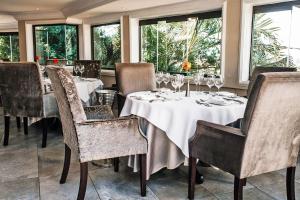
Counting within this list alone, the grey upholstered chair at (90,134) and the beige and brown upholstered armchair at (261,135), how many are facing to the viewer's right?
1

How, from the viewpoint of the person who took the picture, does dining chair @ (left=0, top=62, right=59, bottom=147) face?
facing away from the viewer and to the right of the viewer

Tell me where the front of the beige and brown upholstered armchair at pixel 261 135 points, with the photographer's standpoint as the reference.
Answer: facing away from the viewer and to the left of the viewer

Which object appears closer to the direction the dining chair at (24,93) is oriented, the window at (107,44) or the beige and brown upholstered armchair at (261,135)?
the window

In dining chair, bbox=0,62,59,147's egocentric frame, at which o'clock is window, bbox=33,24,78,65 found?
The window is roughly at 11 o'clock from the dining chair.

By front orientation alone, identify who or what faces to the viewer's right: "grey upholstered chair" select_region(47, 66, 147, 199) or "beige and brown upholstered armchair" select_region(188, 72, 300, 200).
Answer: "grey upholstered chair" select_region(47, 66, 147, 199)

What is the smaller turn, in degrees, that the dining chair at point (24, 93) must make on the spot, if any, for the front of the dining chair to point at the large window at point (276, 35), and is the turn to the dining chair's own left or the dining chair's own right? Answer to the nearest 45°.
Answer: approximately 45° to the dining chair's own right

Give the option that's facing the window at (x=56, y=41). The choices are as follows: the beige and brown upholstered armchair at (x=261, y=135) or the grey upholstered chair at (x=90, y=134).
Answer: the beige and brown upholstered armchair at (x=261, y=135)

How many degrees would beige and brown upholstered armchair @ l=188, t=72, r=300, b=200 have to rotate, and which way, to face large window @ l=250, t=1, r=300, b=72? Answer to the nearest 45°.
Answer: approximately 45° to its right

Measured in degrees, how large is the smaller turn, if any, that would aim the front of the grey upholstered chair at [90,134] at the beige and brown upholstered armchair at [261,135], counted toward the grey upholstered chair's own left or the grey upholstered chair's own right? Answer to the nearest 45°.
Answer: approximately 45° to the grey upholstered chair's own right
